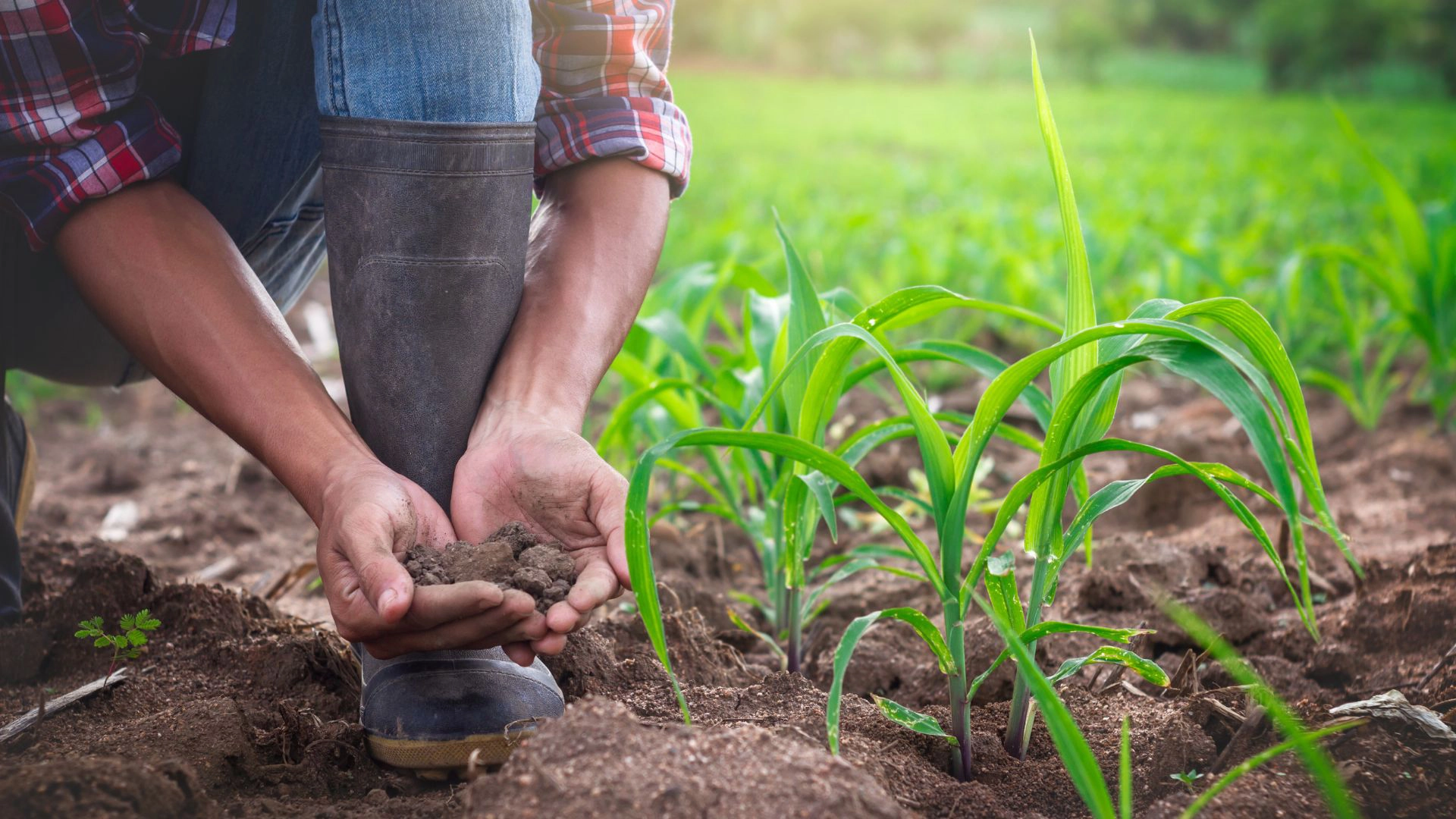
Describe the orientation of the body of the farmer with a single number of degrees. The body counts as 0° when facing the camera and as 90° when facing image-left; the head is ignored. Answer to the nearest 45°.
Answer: approximately 0°

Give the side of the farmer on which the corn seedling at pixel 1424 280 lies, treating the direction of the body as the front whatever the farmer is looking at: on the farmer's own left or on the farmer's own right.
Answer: on the farmer's own left

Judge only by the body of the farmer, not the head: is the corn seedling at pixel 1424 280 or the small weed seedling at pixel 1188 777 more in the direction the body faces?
the small weed seedling
